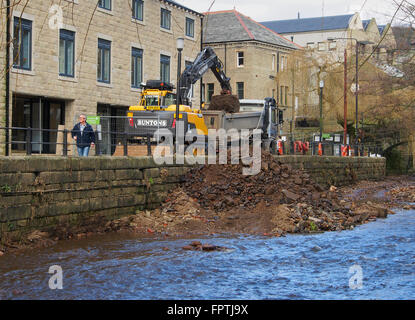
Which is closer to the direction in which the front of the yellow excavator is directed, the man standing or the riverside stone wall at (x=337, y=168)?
the riverside stone wall

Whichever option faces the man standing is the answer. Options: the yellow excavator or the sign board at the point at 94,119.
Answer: the sign board

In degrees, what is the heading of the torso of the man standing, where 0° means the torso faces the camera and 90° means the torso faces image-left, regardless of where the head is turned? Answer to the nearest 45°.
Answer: approximately 0°

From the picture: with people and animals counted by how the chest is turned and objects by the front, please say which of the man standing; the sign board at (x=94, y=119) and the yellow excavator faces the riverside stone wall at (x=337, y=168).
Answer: the yellow excavator

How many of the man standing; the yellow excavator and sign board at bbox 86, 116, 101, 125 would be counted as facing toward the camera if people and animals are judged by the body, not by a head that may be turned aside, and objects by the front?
2

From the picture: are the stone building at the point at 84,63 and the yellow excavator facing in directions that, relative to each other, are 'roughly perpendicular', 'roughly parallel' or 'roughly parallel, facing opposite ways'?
roughly perpendicular

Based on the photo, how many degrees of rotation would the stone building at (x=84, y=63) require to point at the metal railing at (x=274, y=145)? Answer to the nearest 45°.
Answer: approximately 45° to its left

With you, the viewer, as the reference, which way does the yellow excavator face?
facing away from the viewer and to the right of the viewer

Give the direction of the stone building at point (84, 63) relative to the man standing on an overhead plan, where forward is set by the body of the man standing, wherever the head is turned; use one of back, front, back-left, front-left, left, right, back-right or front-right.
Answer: back

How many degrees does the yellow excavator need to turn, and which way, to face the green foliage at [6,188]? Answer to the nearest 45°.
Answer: approximately 135° to its right

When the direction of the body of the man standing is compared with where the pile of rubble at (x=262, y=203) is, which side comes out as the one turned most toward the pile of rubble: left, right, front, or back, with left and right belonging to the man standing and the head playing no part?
left

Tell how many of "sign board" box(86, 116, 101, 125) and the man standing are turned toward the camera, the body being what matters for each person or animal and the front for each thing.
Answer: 2
